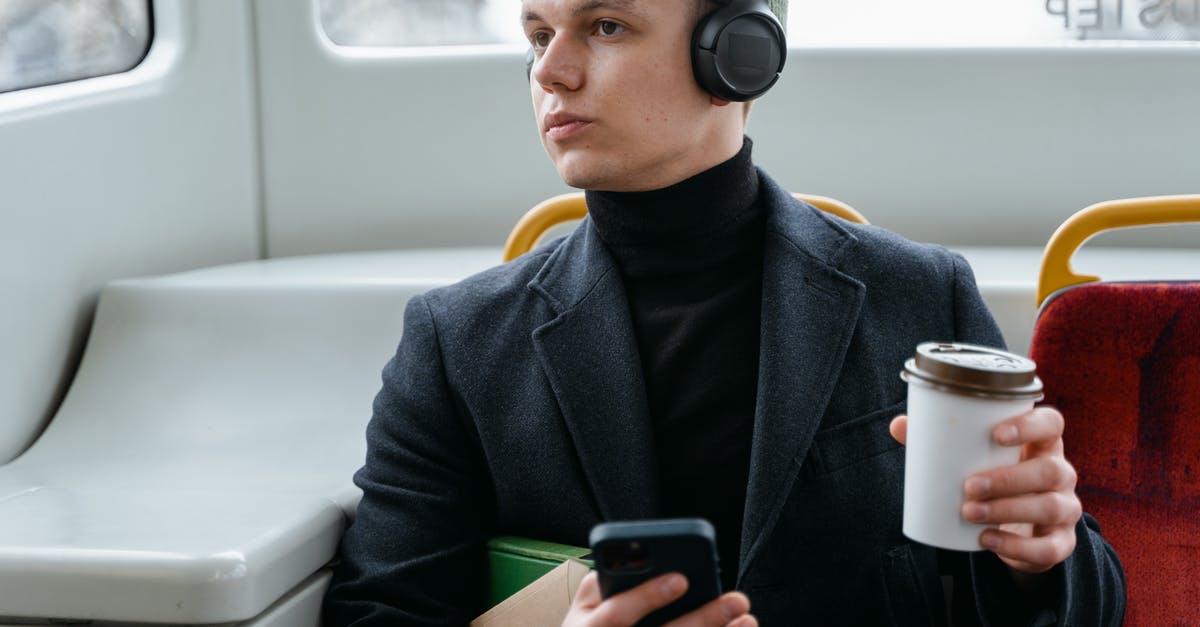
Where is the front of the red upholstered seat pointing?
toward the camera

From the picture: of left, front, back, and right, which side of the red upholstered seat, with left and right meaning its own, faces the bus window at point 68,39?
right

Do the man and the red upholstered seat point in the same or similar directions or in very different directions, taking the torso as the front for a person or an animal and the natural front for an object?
same or similar directions

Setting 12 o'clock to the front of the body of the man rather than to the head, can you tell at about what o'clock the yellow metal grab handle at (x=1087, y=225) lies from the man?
The yellow metal grab handle is roughly at 8 o'clock from the man.

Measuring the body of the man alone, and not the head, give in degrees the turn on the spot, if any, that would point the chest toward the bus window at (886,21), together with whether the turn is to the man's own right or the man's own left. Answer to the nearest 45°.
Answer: approximately 180°

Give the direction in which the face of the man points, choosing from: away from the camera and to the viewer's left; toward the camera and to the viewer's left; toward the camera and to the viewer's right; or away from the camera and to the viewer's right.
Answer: toward the camera and to the viewer's left

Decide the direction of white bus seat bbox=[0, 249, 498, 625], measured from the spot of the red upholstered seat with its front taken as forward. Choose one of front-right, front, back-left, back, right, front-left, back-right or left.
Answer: right

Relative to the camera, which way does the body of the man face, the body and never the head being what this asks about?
toward the camera

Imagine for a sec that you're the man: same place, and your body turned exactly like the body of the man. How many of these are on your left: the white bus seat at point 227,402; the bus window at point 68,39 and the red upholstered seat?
1

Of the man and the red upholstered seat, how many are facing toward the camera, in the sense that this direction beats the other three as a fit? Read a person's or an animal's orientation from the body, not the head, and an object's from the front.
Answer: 2

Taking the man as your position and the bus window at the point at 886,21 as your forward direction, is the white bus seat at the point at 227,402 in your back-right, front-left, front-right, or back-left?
front-left

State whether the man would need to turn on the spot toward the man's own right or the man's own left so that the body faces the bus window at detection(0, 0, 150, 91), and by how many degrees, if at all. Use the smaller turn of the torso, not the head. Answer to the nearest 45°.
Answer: approximately 135° to the man's own right
